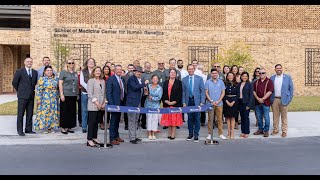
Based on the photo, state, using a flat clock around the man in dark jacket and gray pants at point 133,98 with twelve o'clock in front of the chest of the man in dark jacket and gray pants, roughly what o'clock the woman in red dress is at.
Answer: The woman in red dress is roughly at 10 o'clock from the man in dark jacket and gray pants.

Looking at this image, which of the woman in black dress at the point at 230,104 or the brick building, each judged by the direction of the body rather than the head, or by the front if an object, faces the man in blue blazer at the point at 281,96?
the brick building

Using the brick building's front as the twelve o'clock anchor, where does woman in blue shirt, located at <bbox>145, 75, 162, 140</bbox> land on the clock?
The woman in blue shirt is roughly at 12 o'clock from the brick building.

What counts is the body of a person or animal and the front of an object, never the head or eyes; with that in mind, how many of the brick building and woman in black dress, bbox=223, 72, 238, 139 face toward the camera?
2

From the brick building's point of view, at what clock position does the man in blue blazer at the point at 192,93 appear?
The man in blue blazer is roughly at 12 o'clock from the brick building.

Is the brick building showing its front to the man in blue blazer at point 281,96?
yes

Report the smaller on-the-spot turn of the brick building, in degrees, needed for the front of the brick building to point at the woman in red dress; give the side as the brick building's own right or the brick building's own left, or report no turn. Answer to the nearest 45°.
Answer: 0° — it already faces them

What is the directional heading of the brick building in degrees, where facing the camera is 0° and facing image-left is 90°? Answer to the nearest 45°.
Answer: approximately 0°

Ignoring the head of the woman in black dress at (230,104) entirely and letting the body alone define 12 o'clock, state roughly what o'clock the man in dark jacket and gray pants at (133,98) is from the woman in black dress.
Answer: The man in dark jacket and gray pants is roughly at 2 o'clock from the woman in black dress.
